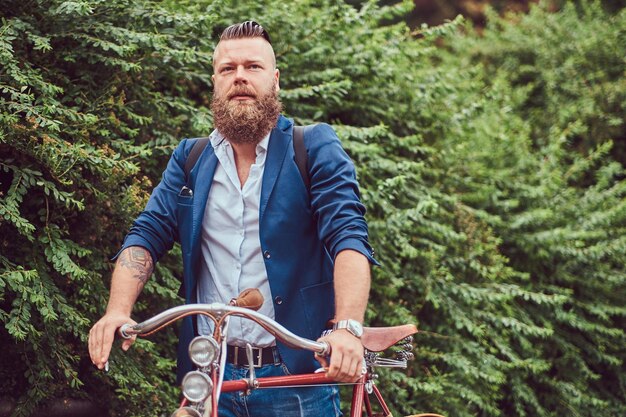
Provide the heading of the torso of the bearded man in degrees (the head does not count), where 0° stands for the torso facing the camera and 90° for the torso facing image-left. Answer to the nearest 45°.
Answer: approximately 0°

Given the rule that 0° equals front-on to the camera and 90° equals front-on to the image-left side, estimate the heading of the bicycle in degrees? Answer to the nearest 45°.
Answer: approximately 45°
